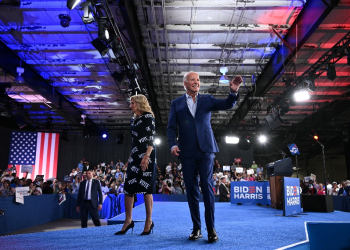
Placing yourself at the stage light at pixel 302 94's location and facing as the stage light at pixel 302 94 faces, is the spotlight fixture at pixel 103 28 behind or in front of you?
in front

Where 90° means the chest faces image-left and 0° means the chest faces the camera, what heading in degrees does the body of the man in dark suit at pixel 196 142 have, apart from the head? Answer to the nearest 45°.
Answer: approximately 0°

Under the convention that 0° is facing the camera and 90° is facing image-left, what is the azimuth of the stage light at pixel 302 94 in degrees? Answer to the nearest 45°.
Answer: approximately 0°

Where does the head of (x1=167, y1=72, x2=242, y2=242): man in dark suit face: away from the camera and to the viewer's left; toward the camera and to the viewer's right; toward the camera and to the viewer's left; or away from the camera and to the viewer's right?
toward the camera and to the viewer's right

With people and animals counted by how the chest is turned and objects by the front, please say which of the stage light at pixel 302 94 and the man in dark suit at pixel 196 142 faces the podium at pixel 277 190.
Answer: the stage light

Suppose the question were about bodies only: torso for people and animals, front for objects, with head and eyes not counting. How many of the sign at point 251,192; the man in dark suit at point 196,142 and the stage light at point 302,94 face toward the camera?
3

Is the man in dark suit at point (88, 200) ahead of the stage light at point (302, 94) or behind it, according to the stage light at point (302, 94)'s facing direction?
ahead
